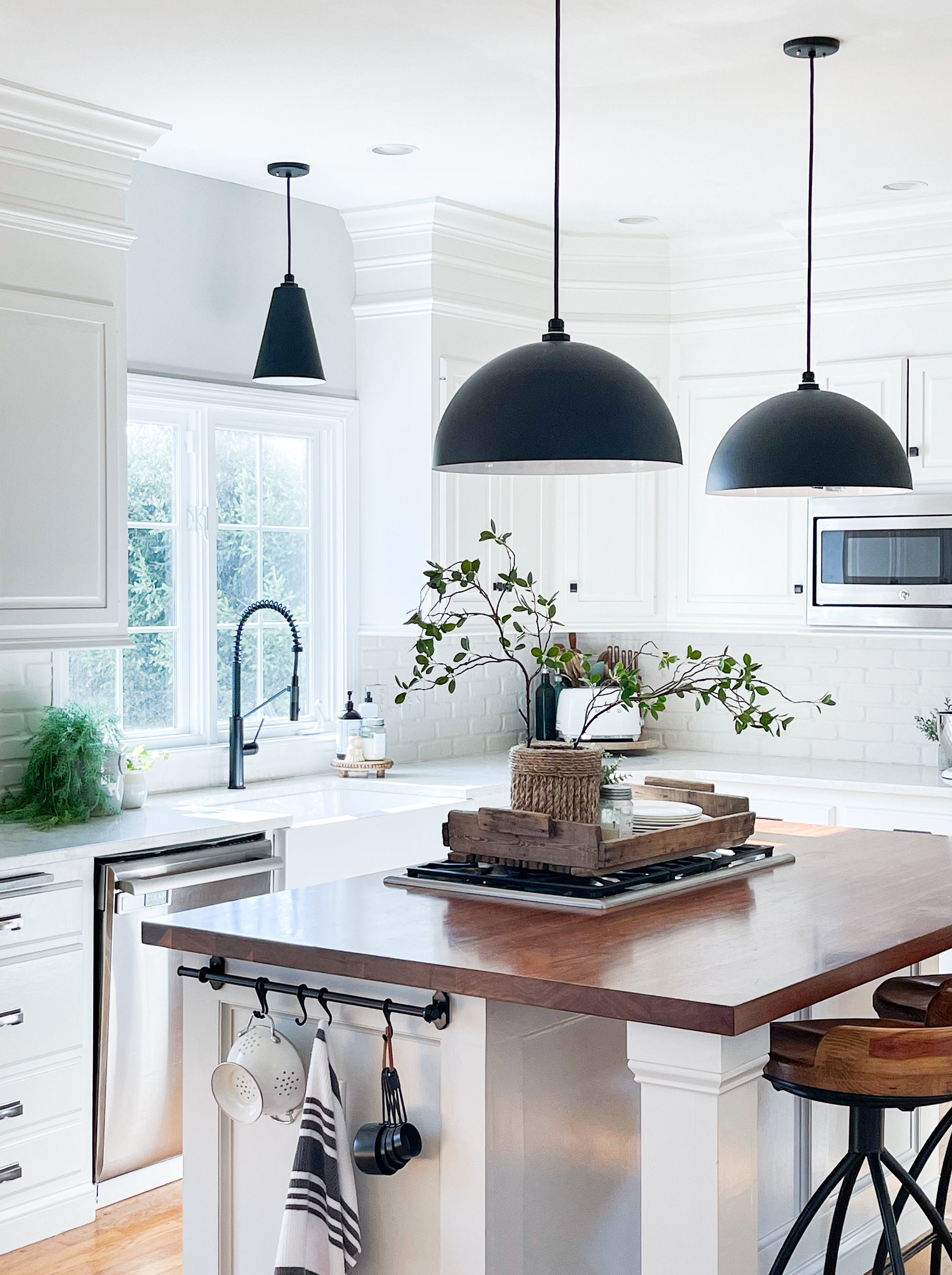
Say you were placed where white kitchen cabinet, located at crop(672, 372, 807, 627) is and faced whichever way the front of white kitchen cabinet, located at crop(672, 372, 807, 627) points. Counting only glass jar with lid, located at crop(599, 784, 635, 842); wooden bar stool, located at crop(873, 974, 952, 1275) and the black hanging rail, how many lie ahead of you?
3

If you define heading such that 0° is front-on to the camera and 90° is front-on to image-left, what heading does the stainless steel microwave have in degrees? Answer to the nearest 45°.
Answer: approximately 0°

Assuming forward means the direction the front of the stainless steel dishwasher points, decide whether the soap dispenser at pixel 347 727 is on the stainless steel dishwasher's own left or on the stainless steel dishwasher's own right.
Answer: on the stainless steel dishwasher's own left

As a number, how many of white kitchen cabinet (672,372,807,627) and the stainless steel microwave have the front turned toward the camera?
2

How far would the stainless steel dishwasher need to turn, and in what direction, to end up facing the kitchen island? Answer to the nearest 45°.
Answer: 0° — it already faces it

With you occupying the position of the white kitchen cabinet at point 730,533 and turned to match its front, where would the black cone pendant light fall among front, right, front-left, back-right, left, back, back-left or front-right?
front-right

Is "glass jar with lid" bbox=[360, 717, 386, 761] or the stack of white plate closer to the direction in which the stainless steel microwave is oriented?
the stack of white plate

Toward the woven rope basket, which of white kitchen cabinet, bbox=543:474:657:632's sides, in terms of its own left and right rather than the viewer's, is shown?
front

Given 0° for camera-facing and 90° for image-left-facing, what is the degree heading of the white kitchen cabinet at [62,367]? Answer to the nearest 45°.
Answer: approximately 315°
